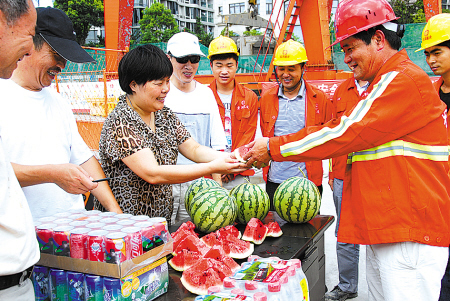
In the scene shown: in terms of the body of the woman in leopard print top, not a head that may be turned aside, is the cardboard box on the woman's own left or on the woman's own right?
on the woman's own right

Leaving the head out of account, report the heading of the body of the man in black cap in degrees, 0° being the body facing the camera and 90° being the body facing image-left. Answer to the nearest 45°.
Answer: approximately 315°

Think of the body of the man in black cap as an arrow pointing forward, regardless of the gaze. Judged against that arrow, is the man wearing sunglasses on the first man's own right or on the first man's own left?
on the first man's own left

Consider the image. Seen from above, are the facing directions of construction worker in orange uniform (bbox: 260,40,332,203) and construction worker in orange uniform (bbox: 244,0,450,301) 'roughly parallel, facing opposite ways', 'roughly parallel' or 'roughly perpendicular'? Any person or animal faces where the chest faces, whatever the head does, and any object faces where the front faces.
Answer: roughly perpendicular

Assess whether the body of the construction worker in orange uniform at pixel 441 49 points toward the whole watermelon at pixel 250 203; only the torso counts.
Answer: yes

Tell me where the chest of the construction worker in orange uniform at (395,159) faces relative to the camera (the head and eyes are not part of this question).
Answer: to the viewer's left

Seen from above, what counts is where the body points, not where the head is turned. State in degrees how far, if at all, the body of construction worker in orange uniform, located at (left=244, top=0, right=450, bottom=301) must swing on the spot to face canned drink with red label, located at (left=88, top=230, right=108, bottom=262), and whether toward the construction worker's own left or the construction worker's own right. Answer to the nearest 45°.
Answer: approximately 45° to the construction worker's own left

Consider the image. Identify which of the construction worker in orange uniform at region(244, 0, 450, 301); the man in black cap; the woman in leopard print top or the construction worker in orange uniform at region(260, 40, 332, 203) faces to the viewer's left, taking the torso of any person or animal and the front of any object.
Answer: the construction worker in orange uniform at region(244, 0, 450, 301)
